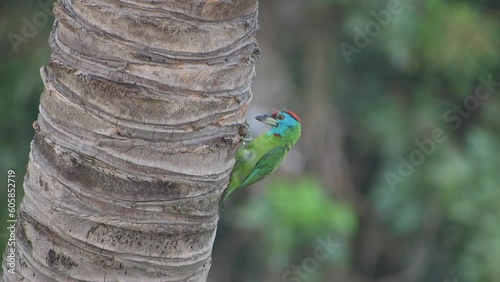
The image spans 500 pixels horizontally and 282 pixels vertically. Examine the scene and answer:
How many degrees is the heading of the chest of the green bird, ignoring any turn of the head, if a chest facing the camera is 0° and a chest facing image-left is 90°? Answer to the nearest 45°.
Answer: approximately 90°
